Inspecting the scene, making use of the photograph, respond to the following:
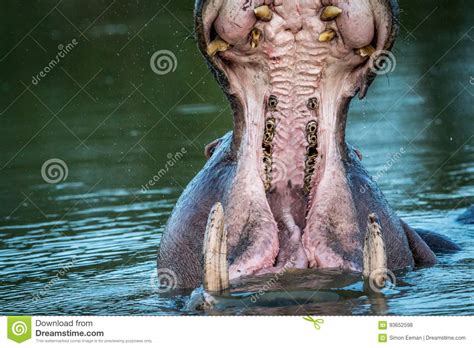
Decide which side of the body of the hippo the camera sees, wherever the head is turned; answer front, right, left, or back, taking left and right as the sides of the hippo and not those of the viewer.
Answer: front
